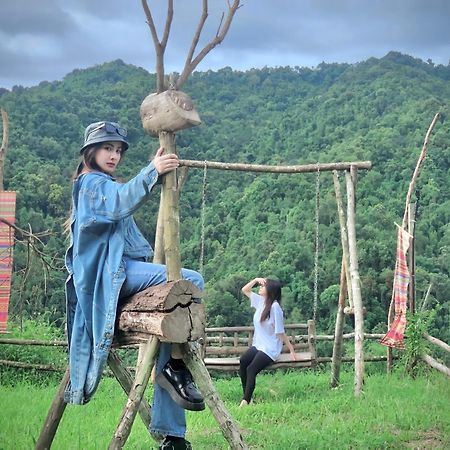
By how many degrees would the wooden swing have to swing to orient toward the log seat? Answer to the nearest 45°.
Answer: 0° — it already faces it

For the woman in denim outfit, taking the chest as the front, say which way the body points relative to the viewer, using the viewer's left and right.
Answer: facing to the right of the viewer

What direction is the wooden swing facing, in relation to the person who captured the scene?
facing the viewer

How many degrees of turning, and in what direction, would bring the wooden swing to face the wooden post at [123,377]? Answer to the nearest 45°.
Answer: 0° — it already faces it

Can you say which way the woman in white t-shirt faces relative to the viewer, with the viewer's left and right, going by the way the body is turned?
facing the viewer and to the left of the viewer

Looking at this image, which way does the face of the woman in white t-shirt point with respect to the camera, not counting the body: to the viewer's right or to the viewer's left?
to the viewer's left
